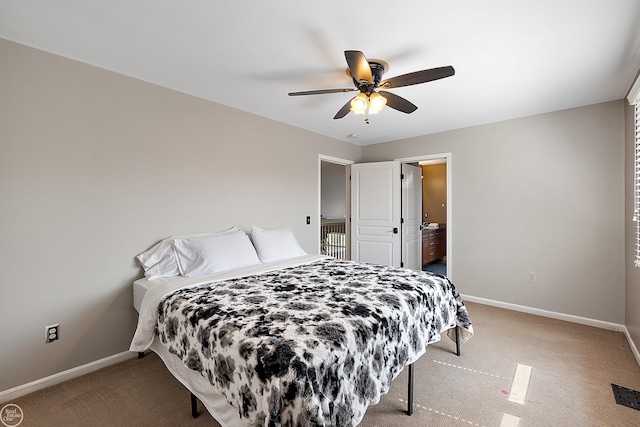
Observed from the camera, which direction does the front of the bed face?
facing the viewer and to the right of the viewer

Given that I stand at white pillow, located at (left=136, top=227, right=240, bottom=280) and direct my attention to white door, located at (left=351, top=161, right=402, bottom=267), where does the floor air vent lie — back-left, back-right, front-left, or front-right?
front-right

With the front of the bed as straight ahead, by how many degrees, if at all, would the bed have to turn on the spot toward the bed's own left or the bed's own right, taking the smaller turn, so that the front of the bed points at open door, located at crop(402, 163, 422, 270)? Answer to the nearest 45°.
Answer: approximately 90° to the bed's own left

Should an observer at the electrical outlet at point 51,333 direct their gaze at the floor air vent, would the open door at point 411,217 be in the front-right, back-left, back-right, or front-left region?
front-left

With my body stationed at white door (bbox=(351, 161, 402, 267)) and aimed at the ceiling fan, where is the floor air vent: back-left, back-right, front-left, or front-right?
front-left

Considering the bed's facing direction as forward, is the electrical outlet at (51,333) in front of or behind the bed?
behind

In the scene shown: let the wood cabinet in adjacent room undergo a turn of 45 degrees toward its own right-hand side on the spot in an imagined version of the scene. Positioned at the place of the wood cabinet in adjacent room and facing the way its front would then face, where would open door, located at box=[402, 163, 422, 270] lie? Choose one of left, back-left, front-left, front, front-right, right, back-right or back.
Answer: front
